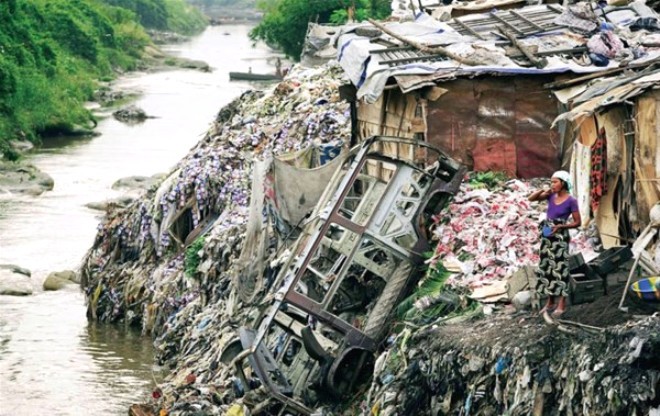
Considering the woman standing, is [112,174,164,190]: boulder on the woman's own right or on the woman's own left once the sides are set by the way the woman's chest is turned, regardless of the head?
on the woman's own right

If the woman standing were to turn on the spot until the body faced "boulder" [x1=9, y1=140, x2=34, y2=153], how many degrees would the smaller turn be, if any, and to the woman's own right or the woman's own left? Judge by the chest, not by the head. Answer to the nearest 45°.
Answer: approximately 90° to the woman's own right

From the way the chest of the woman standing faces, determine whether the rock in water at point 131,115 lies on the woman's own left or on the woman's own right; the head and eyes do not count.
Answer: on the woman's own right

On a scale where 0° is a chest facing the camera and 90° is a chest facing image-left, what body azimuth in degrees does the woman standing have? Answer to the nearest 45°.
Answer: approximately 45°

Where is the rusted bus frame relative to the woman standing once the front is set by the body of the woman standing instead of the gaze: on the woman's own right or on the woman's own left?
on the woman's own right

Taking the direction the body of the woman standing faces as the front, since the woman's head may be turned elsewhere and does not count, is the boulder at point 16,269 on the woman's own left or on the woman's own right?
on the woman's own right

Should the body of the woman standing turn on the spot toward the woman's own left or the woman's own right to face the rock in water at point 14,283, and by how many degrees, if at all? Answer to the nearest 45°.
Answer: approximately 90° to the woman's own right
